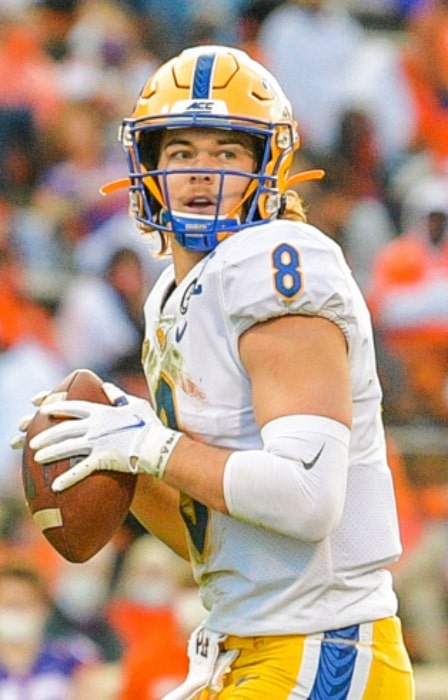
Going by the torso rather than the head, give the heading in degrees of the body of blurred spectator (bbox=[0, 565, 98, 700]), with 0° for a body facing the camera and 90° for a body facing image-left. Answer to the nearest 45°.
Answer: approximately 0°

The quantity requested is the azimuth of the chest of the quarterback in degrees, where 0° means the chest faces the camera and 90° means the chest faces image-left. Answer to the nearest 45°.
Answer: approximately 45°

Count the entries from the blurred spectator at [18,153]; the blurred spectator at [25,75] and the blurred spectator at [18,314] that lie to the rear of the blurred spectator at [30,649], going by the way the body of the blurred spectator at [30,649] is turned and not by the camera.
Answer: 3

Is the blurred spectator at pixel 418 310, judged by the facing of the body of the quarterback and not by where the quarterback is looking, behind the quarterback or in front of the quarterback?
behind

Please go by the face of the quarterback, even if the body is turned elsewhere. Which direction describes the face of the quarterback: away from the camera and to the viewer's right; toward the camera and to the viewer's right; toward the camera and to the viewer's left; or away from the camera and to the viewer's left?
toward the camera and to the viewer's left

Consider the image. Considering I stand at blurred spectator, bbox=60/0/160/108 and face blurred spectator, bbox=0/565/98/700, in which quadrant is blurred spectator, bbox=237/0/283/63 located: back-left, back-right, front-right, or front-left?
back-left

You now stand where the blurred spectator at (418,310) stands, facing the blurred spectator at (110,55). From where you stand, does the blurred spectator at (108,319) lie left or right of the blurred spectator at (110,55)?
left

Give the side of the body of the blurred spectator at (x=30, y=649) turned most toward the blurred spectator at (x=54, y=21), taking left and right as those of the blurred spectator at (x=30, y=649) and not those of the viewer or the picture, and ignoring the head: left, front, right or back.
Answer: back
